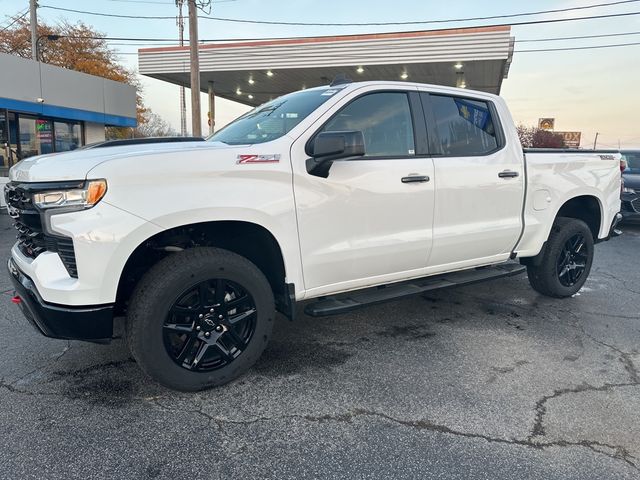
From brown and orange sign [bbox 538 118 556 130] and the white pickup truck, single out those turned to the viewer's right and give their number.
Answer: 0

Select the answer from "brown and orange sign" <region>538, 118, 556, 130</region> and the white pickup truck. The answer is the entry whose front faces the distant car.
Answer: the brown and orange sign

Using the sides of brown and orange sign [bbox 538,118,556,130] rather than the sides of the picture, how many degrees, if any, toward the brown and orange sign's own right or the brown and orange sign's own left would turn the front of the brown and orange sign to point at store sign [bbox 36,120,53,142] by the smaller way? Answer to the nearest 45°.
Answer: approximately 45° to the brown and orange sign's own right

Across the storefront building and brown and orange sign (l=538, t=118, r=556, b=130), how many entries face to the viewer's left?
0

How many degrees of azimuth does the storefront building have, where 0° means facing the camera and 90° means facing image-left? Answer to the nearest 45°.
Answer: approximately 315°

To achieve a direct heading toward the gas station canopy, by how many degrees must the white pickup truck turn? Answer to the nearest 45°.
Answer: approximately 135° to its right

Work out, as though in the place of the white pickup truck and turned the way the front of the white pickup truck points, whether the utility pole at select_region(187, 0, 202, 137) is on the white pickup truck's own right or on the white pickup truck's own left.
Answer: on the white pickup truck's own right

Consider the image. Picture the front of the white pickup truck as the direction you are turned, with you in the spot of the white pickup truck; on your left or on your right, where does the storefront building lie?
on your right

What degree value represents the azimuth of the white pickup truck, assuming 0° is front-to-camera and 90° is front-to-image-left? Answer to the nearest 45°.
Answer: approximately 45°

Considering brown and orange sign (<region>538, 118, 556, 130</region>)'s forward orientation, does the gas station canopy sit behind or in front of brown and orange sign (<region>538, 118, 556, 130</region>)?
in front
